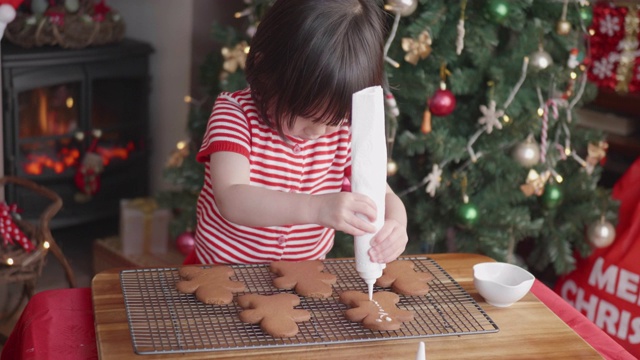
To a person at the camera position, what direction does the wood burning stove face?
facing the viewer and to the right of the viewer

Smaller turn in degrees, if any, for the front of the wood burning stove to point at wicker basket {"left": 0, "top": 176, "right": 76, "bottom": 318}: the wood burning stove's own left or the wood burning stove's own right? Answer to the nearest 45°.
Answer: approximately 45° to the wood burning stove's own right

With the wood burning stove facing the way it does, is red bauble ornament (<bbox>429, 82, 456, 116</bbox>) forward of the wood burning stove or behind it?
forward

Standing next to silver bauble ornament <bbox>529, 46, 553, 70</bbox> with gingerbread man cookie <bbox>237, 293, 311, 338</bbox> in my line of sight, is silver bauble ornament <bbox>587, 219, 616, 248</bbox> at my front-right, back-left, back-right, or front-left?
back-left

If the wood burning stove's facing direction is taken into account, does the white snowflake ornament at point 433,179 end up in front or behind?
in front
